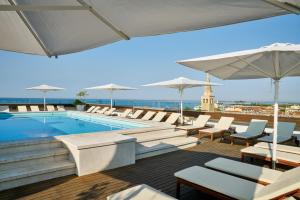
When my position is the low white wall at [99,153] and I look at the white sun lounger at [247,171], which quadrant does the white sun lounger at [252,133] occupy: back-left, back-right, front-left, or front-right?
front-left

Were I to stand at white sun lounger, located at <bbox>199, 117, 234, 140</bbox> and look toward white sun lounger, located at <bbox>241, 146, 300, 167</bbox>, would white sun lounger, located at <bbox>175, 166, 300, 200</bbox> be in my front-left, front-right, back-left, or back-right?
front-right

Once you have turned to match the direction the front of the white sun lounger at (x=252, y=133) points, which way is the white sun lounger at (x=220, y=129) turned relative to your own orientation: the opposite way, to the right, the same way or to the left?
the same way

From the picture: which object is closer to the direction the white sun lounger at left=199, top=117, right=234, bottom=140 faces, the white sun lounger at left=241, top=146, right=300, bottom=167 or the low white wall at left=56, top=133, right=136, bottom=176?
the low white wall

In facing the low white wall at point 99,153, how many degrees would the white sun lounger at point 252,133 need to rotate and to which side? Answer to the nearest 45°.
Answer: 0° — it already faces it

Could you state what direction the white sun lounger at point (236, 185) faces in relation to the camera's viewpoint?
facing away from the viewer and to the left of the viewer

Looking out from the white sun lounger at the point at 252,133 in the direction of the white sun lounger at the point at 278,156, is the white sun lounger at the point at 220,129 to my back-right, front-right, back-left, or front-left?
back-right

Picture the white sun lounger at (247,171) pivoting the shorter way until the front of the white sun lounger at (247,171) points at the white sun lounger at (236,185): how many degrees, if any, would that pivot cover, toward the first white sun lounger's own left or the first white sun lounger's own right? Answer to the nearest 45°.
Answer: approximately 135° to the first white sun lounger's own left

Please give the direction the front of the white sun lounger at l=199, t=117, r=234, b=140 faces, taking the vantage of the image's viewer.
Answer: facing the viewer and to the left of the viewer

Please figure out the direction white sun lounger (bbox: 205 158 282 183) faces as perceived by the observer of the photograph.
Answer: facing away from the viewer and to the left of the viewer

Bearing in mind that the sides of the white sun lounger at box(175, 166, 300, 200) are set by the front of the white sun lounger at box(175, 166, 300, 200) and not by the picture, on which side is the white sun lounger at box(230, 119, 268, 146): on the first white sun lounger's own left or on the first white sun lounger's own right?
on the first white sun lounger's own right

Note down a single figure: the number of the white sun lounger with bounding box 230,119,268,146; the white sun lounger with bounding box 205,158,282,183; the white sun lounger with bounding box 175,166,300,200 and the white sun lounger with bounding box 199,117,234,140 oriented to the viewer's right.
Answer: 0

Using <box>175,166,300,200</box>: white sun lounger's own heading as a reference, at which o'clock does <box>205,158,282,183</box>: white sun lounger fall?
<box>205,158,282,183</box>: white sun lounger is roughly at 2 o'clock from <box>175,166,300,200</box>: white sun lounger.

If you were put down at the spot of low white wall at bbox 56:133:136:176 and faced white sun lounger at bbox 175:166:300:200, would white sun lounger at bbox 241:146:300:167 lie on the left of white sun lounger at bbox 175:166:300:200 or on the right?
left

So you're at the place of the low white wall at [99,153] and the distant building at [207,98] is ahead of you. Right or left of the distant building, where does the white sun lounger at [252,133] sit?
right

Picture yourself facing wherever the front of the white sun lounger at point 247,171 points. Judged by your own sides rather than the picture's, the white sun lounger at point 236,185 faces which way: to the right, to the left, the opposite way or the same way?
the same way
